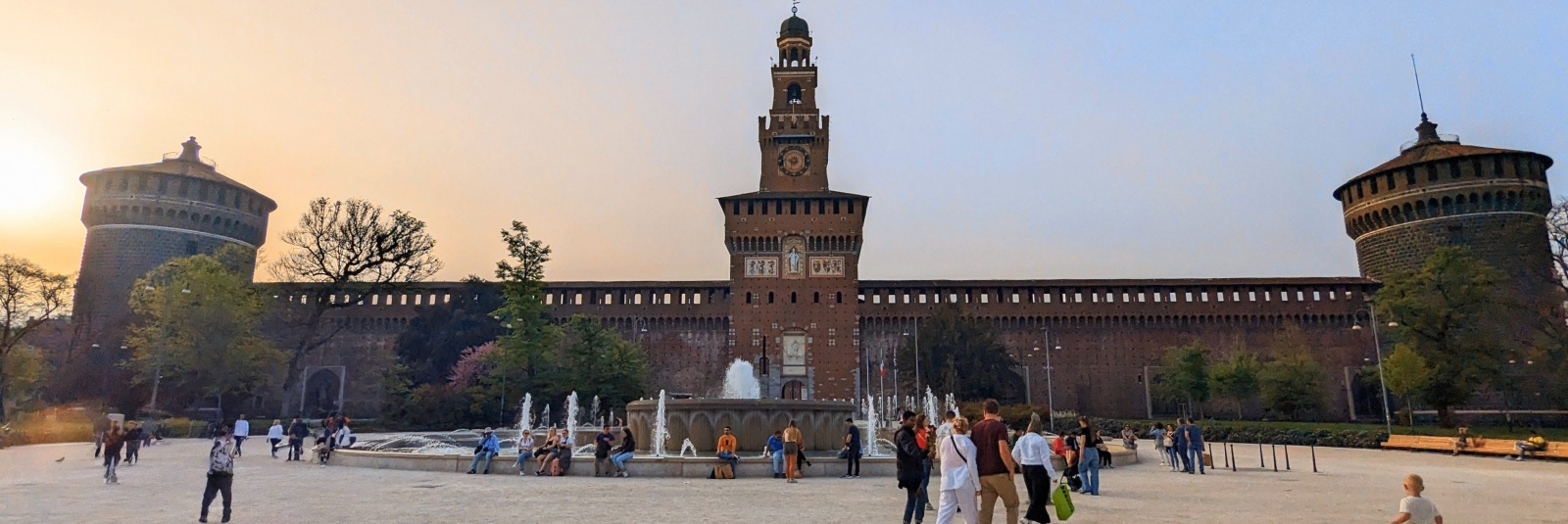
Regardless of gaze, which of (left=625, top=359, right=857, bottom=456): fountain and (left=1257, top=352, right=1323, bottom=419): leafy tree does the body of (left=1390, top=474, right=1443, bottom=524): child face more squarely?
the leafy tree

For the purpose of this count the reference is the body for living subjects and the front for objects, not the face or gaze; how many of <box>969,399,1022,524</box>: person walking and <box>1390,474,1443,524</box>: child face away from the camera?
2

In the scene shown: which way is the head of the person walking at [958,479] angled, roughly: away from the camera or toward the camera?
away from the camera

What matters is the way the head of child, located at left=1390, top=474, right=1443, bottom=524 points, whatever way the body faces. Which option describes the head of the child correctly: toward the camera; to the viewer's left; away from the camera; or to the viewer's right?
away from the camera

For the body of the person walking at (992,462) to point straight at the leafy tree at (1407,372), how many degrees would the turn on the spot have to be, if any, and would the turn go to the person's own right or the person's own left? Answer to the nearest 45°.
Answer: approximately 45° to the person's own right

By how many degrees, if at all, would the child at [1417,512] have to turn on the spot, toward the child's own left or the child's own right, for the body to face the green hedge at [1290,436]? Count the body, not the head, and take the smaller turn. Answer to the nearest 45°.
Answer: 0° — they already face it

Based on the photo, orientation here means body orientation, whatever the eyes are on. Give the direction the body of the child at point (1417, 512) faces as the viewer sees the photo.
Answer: away from the camera

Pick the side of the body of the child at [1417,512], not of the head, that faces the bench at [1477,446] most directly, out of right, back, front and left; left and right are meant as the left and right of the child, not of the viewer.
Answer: front

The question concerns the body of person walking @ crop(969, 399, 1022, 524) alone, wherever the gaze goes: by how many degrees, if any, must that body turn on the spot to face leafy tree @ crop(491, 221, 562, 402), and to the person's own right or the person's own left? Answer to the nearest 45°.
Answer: approximately 45° to the person's own left

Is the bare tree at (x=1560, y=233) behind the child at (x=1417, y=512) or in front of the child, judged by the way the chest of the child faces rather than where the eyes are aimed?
in front

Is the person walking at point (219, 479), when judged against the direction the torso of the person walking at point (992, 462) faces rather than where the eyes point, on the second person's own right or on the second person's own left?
on the second person's own left

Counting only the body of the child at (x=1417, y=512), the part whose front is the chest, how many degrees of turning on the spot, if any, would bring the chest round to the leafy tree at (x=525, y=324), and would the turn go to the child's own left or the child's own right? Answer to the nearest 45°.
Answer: approximately 45° to the child's own left

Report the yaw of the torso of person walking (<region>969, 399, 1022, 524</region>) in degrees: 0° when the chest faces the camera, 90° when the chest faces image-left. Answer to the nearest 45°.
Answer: approximately 180°
